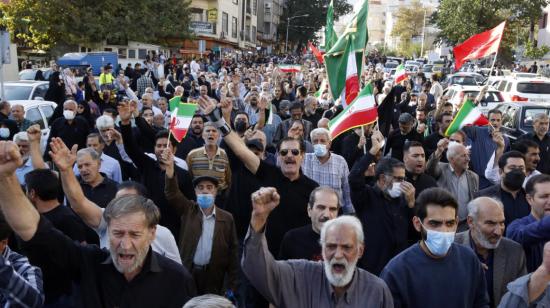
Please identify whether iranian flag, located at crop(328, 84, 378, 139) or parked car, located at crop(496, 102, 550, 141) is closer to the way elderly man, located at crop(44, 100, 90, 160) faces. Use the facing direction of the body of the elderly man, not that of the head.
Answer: the iranian flag

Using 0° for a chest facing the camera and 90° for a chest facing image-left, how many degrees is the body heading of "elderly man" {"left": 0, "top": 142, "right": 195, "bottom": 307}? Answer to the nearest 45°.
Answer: approximately 0°

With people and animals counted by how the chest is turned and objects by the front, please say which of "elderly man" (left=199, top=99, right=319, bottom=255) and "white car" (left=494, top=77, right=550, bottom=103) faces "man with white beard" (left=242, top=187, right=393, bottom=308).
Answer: the elderly man

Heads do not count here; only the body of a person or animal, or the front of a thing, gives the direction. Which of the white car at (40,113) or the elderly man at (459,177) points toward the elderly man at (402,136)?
the white car
